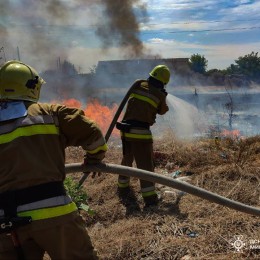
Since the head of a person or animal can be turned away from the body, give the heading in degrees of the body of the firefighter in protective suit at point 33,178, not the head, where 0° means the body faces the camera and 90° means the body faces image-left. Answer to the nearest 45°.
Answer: approximately 180°

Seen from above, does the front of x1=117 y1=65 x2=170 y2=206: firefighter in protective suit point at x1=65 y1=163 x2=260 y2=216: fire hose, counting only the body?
no

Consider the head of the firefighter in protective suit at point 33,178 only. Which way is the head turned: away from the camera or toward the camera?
away from the camera

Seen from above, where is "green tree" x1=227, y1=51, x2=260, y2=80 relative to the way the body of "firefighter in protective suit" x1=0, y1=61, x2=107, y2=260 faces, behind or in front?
in front

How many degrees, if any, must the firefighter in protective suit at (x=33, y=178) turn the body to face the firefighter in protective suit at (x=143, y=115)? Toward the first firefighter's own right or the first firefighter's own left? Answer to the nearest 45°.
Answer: approximately 45° to the first firefighter's own right

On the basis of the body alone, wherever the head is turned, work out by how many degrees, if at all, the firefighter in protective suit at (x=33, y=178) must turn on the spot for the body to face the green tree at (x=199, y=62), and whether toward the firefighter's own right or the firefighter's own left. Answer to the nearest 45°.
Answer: approximately 45° to the firefighter's own right
